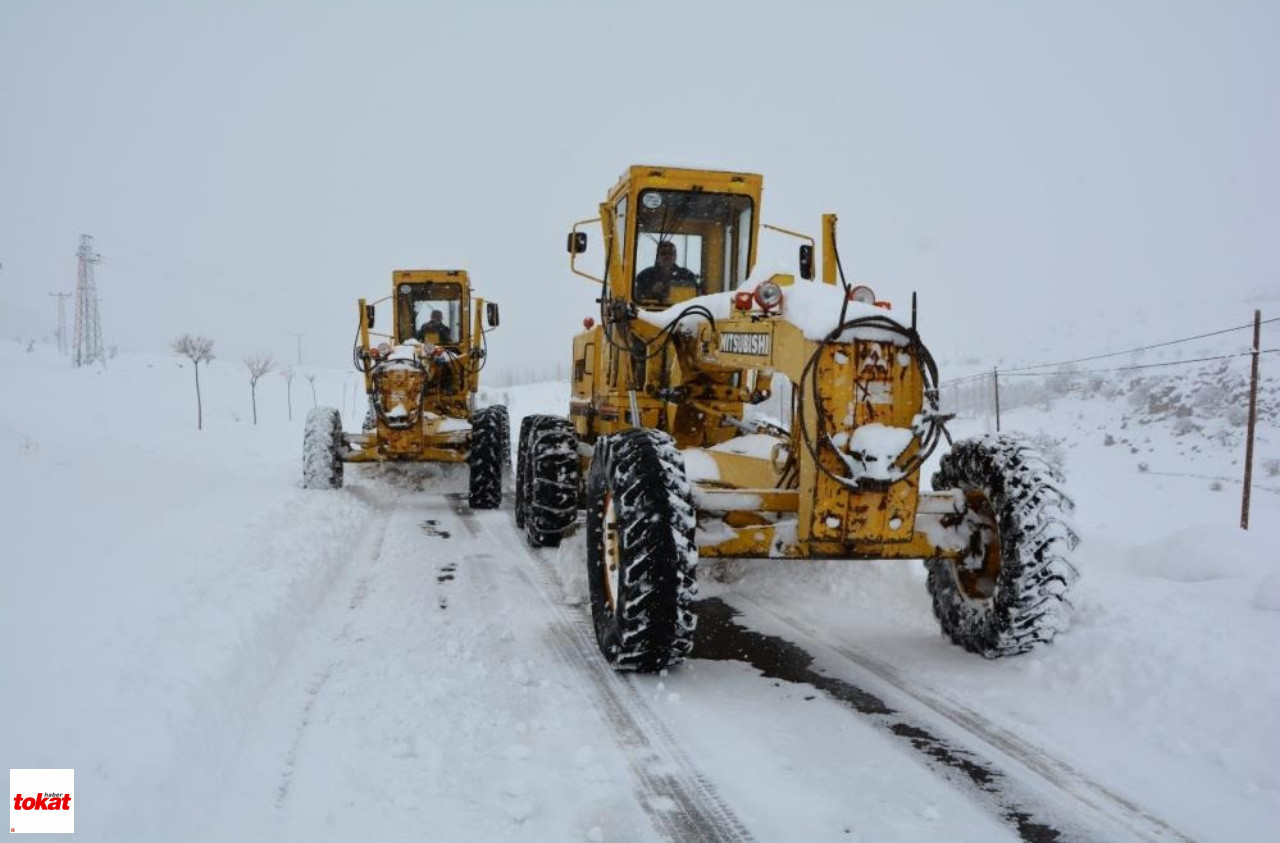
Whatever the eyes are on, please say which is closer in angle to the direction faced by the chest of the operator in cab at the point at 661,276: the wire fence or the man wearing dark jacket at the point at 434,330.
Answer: the wire fence

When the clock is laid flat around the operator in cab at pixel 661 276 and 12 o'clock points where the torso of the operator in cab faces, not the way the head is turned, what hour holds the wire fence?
The wire fence is roughly at 9 o'clock from the operator in cab.

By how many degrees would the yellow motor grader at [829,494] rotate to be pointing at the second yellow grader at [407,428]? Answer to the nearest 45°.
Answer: approximately 180°

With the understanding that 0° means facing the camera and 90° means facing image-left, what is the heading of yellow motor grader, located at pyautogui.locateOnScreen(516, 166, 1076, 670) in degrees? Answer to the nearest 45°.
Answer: approximately 315°

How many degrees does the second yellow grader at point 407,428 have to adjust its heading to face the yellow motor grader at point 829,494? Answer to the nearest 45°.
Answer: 0° — it already faces it

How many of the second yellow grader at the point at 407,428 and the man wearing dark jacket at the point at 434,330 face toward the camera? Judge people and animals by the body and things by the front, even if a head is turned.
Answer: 2

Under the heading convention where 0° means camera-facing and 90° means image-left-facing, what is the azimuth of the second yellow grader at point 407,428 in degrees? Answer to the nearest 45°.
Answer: approximately 0°

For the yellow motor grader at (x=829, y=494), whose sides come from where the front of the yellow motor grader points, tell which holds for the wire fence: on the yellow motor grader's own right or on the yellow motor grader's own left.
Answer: on the yellow motor grader's own left
